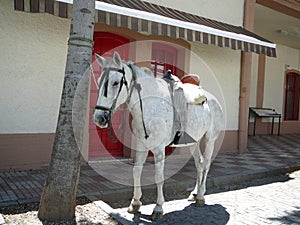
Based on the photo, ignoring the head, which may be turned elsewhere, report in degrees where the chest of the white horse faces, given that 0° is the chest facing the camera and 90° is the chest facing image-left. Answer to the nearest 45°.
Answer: approximately 45°

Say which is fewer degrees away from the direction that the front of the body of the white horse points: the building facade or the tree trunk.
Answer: the tree trunk

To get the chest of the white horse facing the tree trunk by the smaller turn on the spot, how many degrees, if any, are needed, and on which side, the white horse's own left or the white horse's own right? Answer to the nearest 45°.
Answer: approximately 45° to the white horse's own right

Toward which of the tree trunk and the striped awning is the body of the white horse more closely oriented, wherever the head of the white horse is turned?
the tree trunk

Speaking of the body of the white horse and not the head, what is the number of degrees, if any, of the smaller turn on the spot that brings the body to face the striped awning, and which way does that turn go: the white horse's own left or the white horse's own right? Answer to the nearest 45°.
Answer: approximately 135° to the white horse's own right

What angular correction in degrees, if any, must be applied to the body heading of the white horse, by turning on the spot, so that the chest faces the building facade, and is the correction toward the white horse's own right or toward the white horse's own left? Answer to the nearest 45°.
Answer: approximately 90° to the white horse's own right
